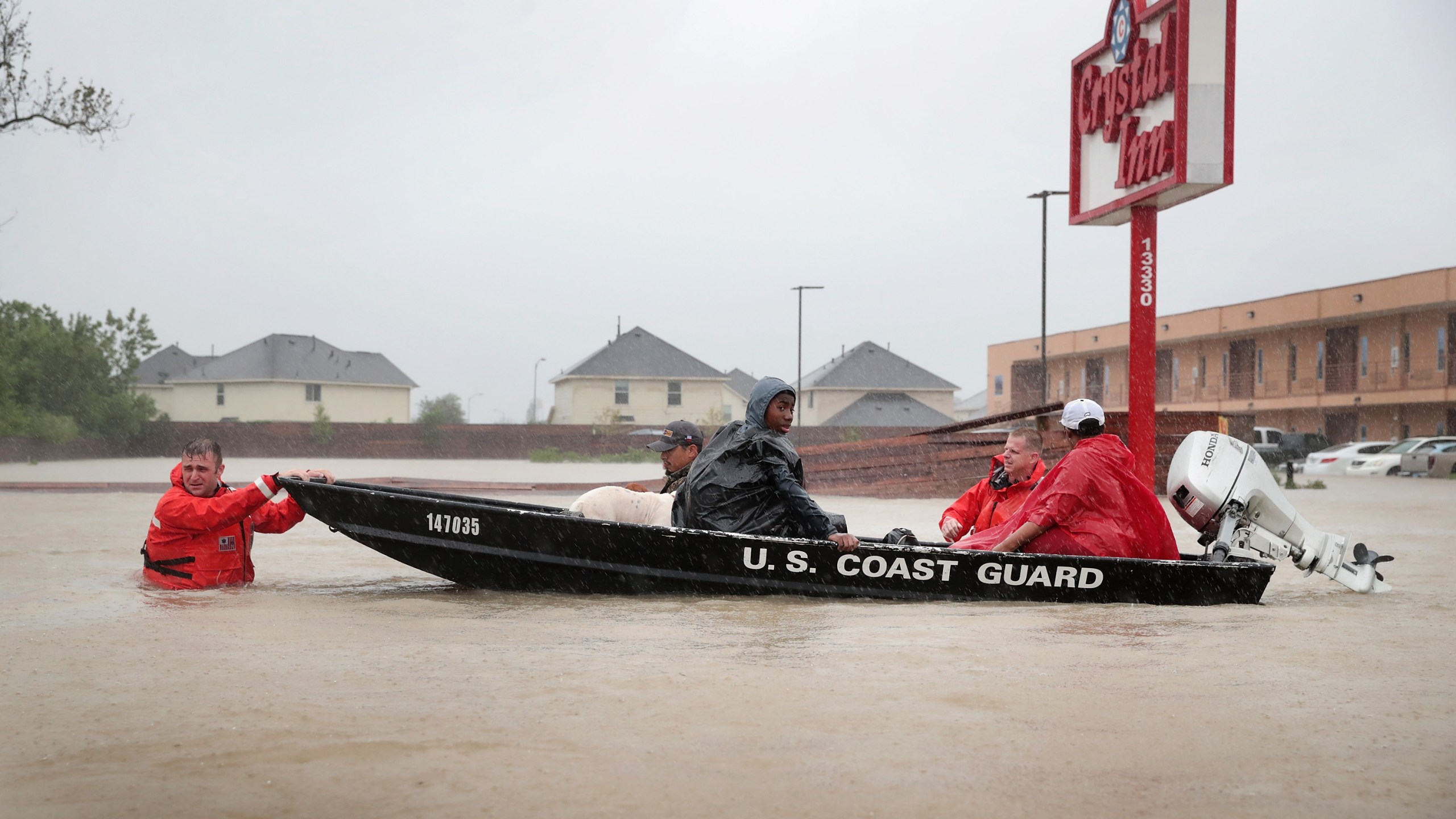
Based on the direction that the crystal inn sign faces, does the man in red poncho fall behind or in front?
in front

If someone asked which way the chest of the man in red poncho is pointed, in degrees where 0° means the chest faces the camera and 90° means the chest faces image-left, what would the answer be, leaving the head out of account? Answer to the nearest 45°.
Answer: approximately 135°

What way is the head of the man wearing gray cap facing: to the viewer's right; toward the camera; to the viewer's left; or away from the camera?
to the viewer's left

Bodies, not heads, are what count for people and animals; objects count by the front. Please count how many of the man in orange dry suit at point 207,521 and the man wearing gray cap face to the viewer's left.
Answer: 1

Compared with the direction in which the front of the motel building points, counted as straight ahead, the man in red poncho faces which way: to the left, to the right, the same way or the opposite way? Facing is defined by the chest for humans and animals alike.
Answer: to the right

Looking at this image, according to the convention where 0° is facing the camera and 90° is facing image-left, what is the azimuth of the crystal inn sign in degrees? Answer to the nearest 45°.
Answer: approximately 45°

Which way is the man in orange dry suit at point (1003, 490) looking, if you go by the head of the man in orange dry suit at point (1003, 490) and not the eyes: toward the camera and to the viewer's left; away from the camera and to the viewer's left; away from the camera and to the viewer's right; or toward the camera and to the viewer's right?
toward the camera and to the viewer's left

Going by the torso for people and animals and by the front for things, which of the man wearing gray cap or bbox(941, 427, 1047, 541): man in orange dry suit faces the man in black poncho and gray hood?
the man in orange dry suit
